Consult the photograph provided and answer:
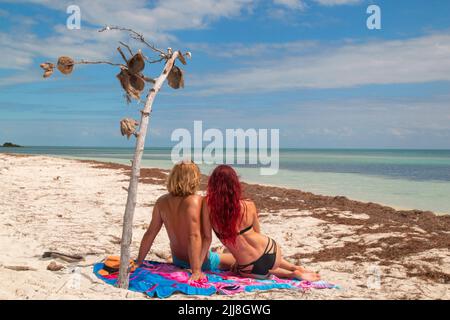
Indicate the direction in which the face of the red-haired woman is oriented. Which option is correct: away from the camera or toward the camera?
away from the camera

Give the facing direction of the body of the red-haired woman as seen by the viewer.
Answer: away from the camera

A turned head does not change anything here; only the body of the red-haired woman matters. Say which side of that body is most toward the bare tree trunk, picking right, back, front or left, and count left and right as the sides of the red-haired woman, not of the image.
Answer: left

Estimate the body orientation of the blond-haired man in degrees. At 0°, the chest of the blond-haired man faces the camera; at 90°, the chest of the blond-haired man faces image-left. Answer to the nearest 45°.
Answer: approximately 225°
